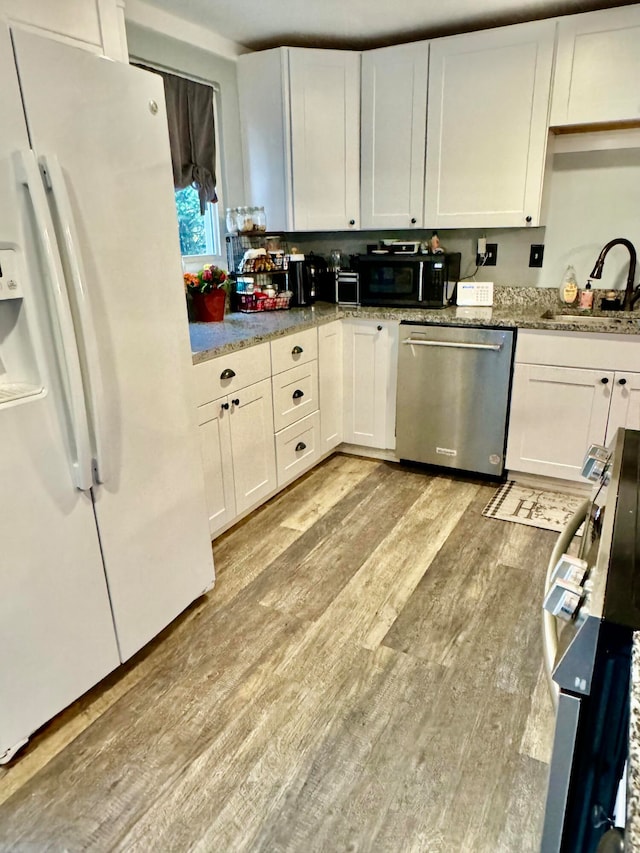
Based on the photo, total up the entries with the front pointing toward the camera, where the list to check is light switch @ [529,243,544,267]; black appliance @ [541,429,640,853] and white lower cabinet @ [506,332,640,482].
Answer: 2

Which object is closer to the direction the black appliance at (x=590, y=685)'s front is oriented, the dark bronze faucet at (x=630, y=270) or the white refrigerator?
the white refrigerator

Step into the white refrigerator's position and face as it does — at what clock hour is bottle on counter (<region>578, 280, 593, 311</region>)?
The bottle on counter is roughly at 10 o'clock from the white refrigerator.

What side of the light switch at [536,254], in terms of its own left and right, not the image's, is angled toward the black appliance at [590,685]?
front

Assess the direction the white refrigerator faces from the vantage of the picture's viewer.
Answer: facing the viewer and to the right of the viewer

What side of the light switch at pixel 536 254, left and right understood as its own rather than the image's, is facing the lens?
front

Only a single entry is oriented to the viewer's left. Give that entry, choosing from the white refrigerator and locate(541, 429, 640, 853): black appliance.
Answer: the black appliance

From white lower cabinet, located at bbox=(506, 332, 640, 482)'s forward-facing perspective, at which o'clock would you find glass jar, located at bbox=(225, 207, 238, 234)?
The glass jar is roughly at 3 o'clock from the white lower cabinet.

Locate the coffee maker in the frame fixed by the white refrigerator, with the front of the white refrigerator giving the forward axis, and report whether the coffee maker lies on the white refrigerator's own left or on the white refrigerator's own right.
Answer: on the white refrigerator's own left

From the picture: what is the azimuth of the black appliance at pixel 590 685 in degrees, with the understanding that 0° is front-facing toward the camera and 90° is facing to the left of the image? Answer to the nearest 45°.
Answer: approximately 90°

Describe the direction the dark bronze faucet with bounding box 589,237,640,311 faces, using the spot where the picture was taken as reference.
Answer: facing the viewer and to the left of the viewer

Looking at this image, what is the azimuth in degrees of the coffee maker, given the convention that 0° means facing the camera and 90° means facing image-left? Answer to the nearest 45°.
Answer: approximately 315°

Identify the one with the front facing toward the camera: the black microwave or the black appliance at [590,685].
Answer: the black microwave

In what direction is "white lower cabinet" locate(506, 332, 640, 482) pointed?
toward the camera
